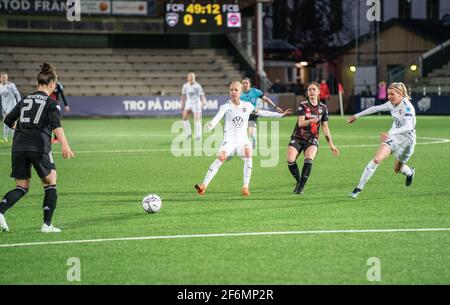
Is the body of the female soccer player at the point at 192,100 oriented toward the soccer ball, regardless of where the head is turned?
yes

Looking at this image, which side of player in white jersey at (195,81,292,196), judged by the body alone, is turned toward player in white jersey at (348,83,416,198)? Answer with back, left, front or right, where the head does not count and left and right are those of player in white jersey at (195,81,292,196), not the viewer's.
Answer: left

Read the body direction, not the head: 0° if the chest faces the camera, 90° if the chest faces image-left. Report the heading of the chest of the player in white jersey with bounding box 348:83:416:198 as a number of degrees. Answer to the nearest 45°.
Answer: approximately 45°

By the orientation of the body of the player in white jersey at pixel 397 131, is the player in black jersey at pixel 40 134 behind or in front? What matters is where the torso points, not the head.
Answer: in front

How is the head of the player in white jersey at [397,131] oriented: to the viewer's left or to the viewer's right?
to the viewer's left

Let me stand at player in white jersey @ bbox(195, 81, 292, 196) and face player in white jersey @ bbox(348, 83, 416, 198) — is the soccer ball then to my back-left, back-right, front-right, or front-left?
back-right

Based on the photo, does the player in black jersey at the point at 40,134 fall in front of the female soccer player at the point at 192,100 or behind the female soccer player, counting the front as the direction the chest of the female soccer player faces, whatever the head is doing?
in front

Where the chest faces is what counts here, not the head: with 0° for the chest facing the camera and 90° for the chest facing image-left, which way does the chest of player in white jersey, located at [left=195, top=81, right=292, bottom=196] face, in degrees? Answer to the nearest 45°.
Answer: approximately 0°

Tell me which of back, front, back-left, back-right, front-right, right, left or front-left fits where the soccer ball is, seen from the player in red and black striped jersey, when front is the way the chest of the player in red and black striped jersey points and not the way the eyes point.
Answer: front-right

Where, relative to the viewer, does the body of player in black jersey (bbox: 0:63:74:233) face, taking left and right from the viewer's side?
facing away from the viewer and to the right of the viewer

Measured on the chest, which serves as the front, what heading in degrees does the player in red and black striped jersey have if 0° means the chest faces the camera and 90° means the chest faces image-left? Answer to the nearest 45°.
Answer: approximately 0°
